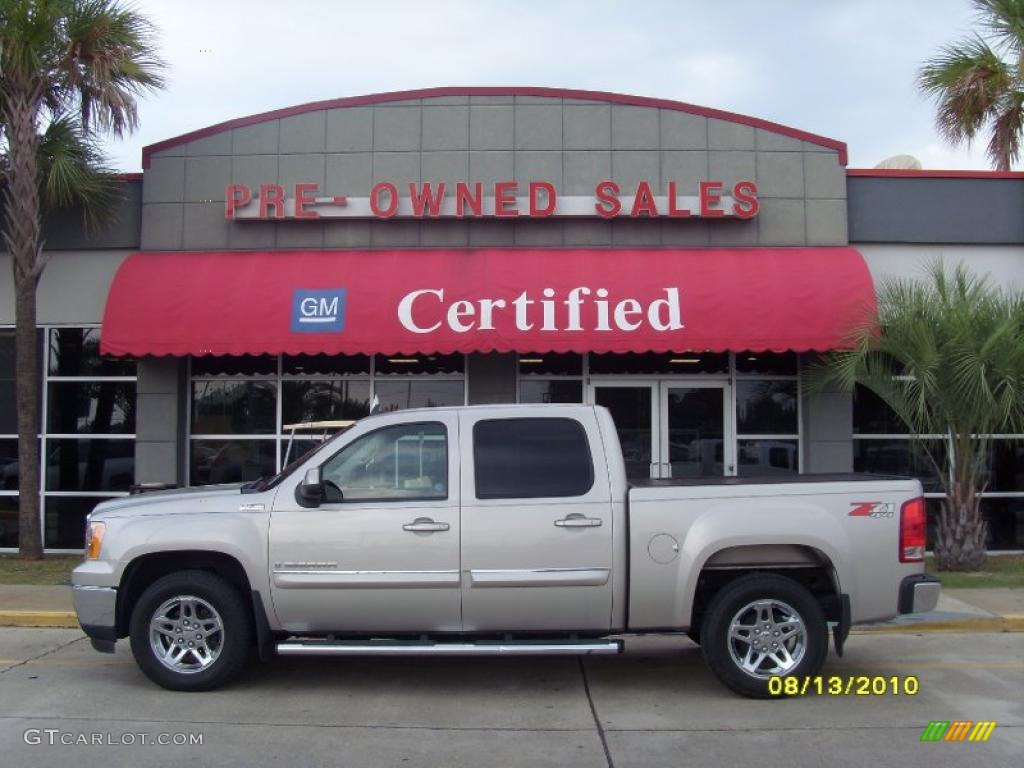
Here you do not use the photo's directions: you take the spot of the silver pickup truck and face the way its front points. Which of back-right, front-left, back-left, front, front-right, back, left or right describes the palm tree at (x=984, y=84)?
back-right

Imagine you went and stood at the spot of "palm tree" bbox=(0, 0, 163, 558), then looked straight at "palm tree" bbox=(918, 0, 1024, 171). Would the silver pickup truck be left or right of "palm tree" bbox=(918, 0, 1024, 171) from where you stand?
right

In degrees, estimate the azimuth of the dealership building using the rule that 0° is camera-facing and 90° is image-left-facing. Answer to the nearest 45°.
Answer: approximately 0°

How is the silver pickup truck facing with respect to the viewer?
to the viewer's left

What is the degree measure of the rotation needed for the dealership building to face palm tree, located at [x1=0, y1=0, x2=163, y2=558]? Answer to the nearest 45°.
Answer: approximately 90° to its right

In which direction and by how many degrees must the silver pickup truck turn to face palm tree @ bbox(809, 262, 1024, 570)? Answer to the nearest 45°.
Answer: approximately 135° to its right
